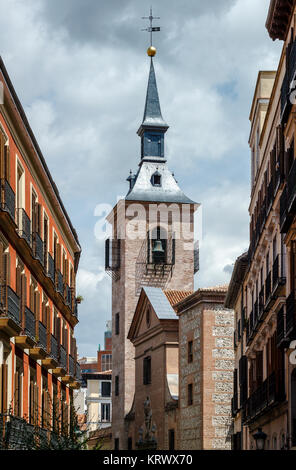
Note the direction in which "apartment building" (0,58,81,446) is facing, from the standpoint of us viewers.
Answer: facing to the right of the viewer

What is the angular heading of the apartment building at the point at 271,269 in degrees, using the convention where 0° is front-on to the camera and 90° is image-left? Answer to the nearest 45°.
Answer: approximately 90°

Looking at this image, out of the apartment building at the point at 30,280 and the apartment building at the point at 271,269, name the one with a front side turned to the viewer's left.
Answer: the apartment building at the point at 271,269

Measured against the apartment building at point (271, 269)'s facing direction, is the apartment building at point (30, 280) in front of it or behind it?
in front

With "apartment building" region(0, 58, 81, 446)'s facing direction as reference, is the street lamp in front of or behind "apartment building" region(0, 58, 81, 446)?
in front

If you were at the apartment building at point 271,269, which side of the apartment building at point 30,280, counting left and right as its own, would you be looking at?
front

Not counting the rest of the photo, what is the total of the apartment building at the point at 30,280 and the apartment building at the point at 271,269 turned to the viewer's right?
1

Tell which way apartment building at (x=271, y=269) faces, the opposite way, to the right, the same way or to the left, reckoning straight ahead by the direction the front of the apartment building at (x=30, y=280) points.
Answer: the opposite way
